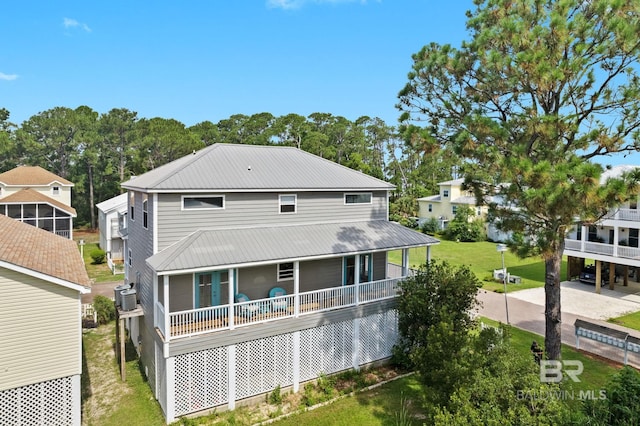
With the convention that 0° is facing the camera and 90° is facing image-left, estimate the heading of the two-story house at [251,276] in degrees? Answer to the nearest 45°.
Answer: approximately 0°

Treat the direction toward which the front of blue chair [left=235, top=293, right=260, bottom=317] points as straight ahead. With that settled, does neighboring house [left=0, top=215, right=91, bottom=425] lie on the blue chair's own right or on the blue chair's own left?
on the blue chair's own right

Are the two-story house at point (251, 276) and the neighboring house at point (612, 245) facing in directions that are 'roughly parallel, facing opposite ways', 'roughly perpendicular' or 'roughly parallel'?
roughly perpendicular

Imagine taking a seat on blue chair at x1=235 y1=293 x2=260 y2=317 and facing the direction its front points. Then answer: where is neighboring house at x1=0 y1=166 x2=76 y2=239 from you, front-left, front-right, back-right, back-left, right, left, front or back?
back

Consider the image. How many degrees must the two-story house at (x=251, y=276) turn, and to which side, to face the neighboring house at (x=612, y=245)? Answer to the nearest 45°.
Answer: approximately 90° to its left

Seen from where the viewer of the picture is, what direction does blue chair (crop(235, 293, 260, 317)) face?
facing the viewer and to the right of the viewer

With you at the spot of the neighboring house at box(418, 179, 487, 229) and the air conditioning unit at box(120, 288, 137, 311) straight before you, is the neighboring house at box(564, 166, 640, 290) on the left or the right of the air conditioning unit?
left

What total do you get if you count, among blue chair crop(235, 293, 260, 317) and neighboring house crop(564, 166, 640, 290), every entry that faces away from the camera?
0

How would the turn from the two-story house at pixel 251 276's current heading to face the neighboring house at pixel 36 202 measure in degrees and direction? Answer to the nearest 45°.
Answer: approximately 135° to its right

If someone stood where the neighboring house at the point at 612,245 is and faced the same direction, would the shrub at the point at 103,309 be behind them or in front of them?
in front

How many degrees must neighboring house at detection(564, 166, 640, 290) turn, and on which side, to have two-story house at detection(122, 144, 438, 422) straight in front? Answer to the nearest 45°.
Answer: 0° — it already faces it
